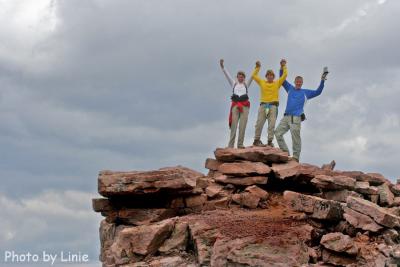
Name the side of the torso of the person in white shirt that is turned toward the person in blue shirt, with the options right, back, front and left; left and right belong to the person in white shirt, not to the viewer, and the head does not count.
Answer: left

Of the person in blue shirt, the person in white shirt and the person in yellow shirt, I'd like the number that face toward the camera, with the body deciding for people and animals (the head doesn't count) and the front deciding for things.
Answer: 3

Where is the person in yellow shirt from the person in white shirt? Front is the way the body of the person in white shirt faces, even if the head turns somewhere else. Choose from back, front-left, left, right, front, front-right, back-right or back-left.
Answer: left

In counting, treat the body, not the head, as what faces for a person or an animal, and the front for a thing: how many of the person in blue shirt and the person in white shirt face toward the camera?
2
